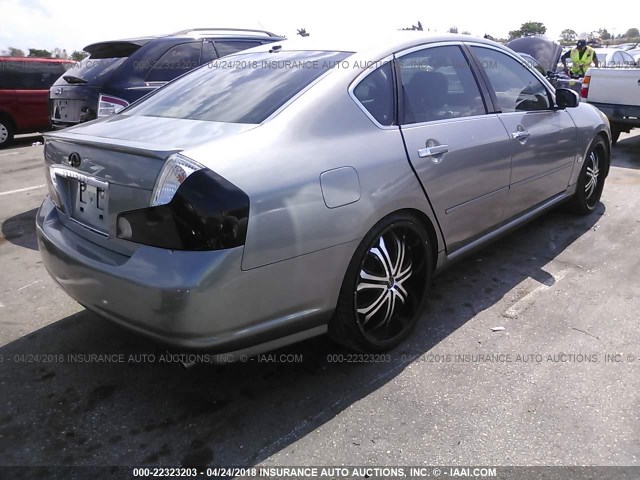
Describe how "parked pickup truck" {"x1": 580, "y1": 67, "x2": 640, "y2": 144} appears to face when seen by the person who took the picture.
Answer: facing away from the viewer

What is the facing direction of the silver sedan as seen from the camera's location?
facing away from the viewer and to the right of the viewer

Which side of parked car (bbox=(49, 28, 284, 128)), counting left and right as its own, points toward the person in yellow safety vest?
front

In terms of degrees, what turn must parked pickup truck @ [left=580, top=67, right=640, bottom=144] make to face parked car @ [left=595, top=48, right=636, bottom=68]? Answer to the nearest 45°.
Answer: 0° — it already faces it

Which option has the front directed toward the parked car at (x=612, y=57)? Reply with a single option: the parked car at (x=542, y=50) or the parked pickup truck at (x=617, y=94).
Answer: the parked pickup truck at (x=617, y=94)

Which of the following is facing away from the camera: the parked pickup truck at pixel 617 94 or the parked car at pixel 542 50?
the parked pickup truck at pixel 617 94

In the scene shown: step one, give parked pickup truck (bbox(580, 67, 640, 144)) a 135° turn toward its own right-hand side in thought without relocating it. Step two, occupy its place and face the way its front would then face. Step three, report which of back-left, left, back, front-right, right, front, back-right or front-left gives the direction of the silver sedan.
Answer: front-right

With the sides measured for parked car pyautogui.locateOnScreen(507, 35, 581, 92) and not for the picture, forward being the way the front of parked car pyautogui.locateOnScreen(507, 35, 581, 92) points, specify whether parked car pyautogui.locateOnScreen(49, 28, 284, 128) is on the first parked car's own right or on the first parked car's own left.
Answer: on the first parked car's own right

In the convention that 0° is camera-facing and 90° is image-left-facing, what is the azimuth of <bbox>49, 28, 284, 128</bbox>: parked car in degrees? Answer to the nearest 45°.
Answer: approximately 225°
